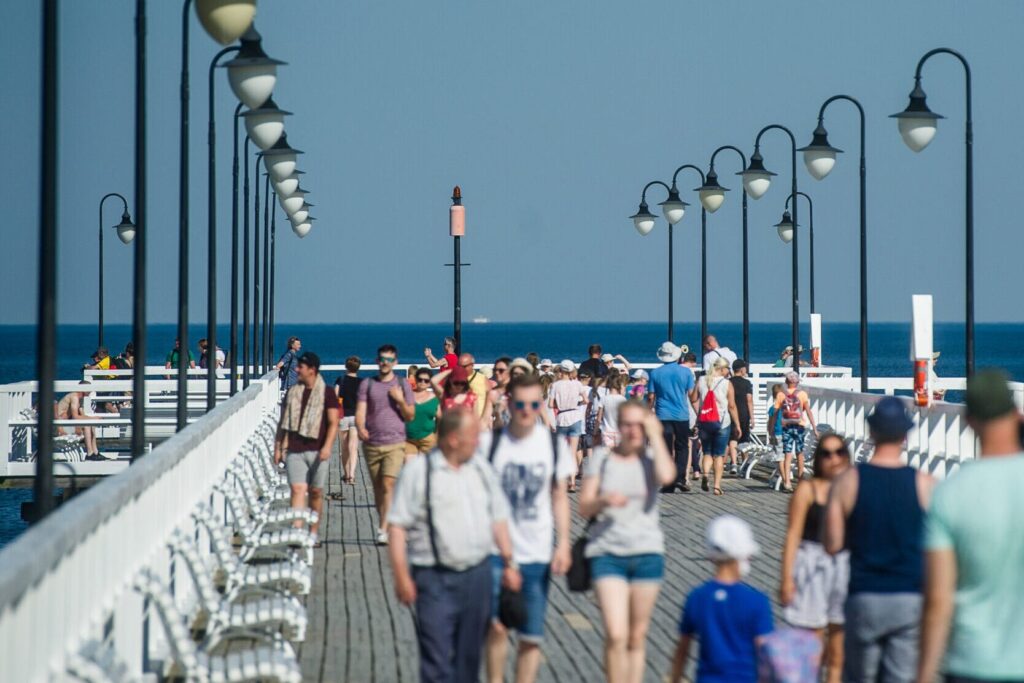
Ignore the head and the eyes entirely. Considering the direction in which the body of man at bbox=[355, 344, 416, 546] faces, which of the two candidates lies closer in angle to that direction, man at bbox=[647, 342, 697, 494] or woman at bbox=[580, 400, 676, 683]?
the woman

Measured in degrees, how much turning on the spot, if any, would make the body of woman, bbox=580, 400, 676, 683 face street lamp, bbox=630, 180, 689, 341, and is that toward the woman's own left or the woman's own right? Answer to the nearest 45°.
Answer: approximately 180°

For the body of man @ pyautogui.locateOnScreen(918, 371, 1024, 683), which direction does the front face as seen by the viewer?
away from the camera

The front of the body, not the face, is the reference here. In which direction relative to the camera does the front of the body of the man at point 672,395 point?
away from the camera

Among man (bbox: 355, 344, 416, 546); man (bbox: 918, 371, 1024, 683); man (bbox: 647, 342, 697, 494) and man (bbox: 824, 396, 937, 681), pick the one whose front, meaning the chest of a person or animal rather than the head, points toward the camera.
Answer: man (bbox: 355, 344, 416, 546)

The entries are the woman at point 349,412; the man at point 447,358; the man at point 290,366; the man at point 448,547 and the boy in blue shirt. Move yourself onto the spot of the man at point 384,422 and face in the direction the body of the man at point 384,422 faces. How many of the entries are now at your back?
3

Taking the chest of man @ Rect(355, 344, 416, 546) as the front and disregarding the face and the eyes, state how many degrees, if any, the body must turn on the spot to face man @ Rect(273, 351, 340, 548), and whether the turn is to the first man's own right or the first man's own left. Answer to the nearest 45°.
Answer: approximately 90° to the first man's own right

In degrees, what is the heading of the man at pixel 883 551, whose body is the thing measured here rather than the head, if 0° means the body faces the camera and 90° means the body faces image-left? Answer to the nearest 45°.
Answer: approximately 180°

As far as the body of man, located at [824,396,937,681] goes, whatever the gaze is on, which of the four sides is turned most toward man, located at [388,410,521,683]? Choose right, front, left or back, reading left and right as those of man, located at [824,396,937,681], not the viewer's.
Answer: left

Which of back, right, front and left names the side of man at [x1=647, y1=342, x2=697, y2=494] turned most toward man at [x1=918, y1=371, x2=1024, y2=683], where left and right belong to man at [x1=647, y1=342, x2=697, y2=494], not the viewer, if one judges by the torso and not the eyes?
back

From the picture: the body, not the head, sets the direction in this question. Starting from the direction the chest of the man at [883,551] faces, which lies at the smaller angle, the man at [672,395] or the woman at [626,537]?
the man
